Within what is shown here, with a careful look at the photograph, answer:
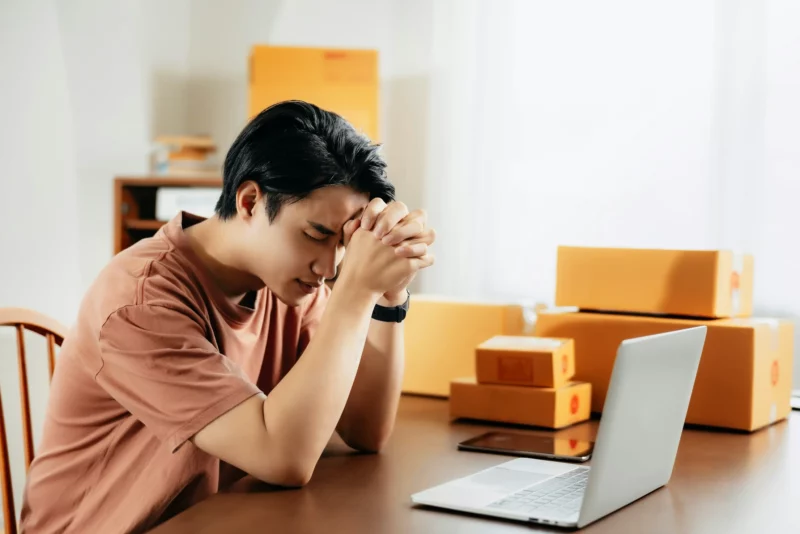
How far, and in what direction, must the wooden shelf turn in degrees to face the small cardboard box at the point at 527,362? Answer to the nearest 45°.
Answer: approximately 45° to its left

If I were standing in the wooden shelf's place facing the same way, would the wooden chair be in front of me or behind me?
in front

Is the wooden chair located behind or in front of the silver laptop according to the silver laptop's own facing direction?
in front

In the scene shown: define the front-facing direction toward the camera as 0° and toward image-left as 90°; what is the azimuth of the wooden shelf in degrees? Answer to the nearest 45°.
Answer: approximately 0°

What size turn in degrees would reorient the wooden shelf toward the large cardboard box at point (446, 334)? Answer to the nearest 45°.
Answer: approximately 45° to its left
